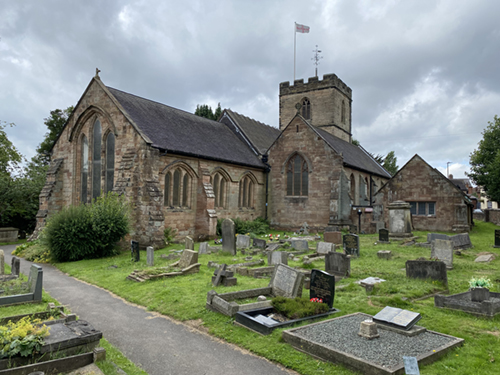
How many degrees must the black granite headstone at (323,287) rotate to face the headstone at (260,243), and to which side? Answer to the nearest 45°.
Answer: approximately 135° to its right

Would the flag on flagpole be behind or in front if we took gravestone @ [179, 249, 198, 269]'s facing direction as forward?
behind

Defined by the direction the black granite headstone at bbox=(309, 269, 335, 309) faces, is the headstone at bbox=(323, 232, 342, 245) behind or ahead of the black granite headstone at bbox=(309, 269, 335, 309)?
behind

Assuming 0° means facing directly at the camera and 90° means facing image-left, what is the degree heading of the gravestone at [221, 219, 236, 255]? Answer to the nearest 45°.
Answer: approximately 45°

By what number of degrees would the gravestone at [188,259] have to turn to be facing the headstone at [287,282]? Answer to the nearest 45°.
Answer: approximately 90° to its left

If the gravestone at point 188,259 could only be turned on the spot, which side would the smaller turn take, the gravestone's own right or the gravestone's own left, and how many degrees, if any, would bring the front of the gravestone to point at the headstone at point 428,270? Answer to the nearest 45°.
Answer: approximately 90° to the gravestone's own left

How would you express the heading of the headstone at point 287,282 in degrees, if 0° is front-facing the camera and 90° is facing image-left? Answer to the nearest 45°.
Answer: approximately 45°

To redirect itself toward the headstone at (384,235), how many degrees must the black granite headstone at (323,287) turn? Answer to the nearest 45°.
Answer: approximately 135° to its right

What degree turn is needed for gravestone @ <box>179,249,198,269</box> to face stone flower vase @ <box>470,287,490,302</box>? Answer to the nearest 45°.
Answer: approximately 90° to its left

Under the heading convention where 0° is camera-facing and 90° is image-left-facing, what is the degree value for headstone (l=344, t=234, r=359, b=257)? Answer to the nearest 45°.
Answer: approximately 45°

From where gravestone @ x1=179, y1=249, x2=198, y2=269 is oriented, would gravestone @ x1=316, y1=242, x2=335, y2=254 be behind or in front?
behind

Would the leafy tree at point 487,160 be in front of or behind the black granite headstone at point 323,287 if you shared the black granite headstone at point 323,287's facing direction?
behind
